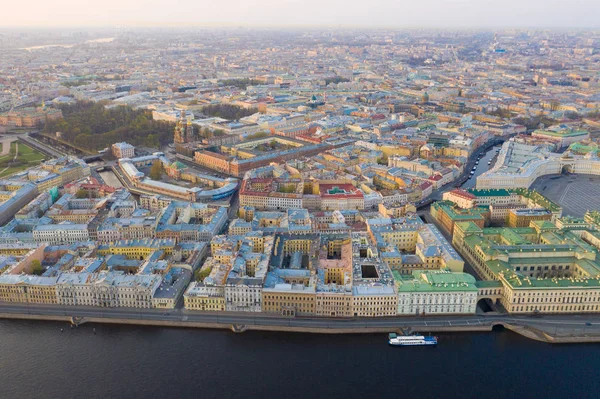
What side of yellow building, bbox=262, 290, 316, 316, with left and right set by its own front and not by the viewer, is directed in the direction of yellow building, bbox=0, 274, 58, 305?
right

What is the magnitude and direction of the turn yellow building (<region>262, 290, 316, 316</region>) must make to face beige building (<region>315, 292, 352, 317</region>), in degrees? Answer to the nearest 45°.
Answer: approximately 90° to its left

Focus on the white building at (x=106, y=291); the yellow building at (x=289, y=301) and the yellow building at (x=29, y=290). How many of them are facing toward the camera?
3

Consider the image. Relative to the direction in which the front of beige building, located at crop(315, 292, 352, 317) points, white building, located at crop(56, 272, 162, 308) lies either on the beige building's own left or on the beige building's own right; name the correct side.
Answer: on the beige building's own right

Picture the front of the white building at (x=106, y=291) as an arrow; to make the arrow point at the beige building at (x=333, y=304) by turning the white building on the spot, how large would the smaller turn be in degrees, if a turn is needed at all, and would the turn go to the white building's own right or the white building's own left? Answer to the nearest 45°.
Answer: approximately 45° to the white building's own left

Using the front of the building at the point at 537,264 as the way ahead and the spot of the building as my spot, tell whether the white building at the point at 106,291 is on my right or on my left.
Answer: on my right

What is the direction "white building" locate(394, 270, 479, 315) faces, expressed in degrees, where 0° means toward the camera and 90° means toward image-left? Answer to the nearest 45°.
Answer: approximately 0°

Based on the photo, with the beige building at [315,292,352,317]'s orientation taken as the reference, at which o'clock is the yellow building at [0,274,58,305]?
the yellow building at [0,274,58,305] is roughly at 3 o'clock from the beige building at [315,292,352,317].

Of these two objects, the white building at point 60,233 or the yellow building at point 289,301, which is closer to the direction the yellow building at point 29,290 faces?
the yellow building

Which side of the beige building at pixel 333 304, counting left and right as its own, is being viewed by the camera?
front

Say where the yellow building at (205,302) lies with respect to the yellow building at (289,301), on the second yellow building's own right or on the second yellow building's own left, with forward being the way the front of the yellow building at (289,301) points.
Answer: on the second yellow building's own right

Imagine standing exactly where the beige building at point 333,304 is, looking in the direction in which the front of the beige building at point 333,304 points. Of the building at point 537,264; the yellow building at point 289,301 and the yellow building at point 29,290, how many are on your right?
2

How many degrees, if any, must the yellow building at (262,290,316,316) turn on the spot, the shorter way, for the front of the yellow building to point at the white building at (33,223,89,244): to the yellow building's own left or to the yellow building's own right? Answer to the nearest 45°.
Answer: approximately 135° to the yellow building's own right

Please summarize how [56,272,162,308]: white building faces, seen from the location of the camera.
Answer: facing the viewer

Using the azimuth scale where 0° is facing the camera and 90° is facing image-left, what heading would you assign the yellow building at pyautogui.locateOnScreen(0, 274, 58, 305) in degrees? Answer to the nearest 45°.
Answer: approximately 0°

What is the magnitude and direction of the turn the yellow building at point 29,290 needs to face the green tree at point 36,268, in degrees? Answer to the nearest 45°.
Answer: approximately 180°

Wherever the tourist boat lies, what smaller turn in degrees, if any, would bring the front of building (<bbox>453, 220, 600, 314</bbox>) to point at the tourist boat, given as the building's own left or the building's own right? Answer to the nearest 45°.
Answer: approximately 45° to the building's own right
